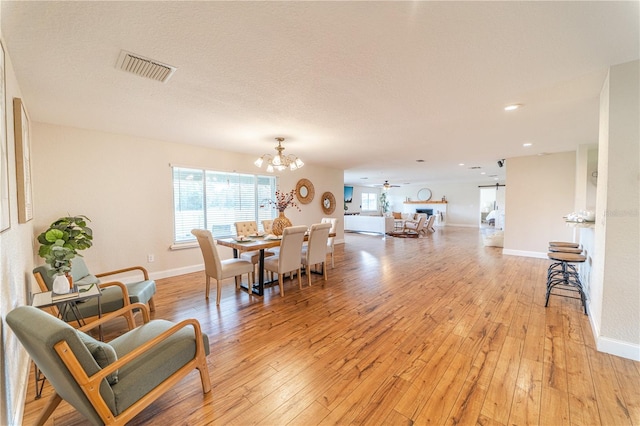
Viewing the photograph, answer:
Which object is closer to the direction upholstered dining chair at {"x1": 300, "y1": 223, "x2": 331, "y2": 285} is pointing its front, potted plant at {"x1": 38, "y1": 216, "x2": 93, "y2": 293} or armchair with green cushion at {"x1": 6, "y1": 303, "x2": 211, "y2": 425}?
the potted plant

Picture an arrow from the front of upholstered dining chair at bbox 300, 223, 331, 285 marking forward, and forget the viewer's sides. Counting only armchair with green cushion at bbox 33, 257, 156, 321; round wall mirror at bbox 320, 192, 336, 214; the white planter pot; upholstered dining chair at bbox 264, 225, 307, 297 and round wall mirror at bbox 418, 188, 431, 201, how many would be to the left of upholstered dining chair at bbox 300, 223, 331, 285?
3

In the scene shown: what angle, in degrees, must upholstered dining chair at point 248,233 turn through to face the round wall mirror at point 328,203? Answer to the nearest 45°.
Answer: approximately 90° to its left

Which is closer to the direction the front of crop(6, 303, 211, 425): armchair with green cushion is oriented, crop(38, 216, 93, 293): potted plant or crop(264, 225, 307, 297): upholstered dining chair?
the upholstered dining chair

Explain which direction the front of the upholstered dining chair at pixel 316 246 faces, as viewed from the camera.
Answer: facing away from the viewer and to the left of the viewer

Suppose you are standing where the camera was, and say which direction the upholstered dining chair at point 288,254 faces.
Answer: facing away from the viewer and to the left of the viewer

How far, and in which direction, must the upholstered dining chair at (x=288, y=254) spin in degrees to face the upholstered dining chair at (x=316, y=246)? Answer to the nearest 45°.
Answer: approximately 90° to its right

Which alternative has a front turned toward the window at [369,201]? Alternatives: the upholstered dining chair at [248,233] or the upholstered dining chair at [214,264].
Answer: the upholstered dining chair at [214,264]

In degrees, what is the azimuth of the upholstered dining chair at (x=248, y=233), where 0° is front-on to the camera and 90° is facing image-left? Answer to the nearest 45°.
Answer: approximately 315°

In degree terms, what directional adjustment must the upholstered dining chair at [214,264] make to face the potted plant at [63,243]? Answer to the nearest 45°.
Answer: approximately 135° to its left

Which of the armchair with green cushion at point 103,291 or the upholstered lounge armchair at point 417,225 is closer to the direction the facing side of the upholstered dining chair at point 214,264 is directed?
the upholstered lounge armchair
